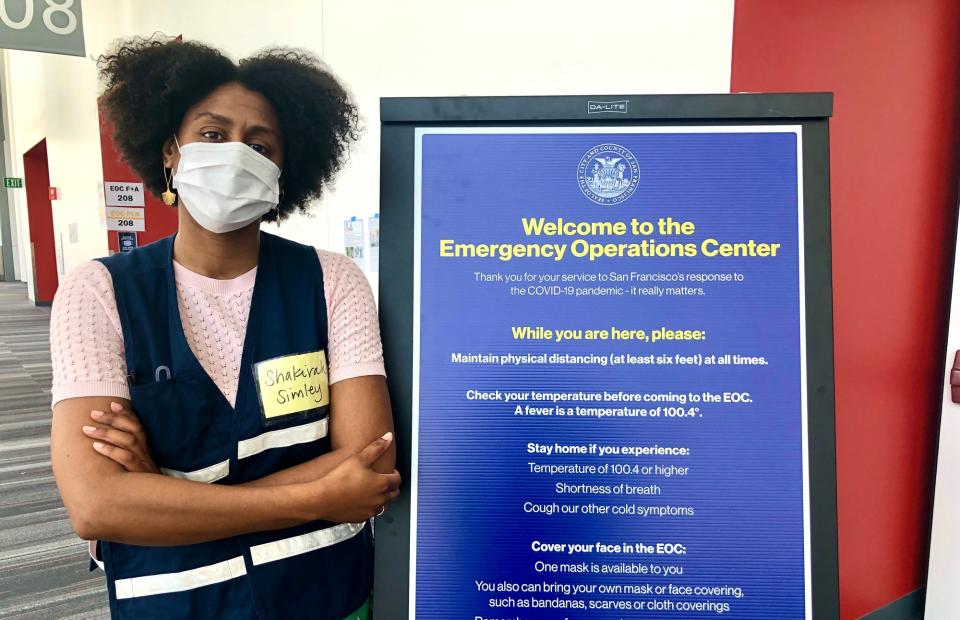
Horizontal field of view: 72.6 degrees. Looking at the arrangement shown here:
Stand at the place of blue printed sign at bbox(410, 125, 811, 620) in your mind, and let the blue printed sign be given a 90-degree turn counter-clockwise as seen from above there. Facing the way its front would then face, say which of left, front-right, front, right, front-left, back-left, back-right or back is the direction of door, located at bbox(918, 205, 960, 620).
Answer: front-left

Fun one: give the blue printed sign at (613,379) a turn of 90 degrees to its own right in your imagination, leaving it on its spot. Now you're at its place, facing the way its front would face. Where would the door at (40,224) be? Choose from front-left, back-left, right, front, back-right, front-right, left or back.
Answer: front-right

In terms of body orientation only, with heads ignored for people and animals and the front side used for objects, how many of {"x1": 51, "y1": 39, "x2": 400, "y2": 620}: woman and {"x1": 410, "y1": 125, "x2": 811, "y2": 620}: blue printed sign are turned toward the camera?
2

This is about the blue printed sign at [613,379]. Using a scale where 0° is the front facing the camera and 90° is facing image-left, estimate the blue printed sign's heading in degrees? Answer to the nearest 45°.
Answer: approximately 0°

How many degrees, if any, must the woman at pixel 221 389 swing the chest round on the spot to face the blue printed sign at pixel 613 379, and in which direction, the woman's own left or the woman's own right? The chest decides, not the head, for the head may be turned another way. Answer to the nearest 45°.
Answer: approximately 90° to the woman's own left
